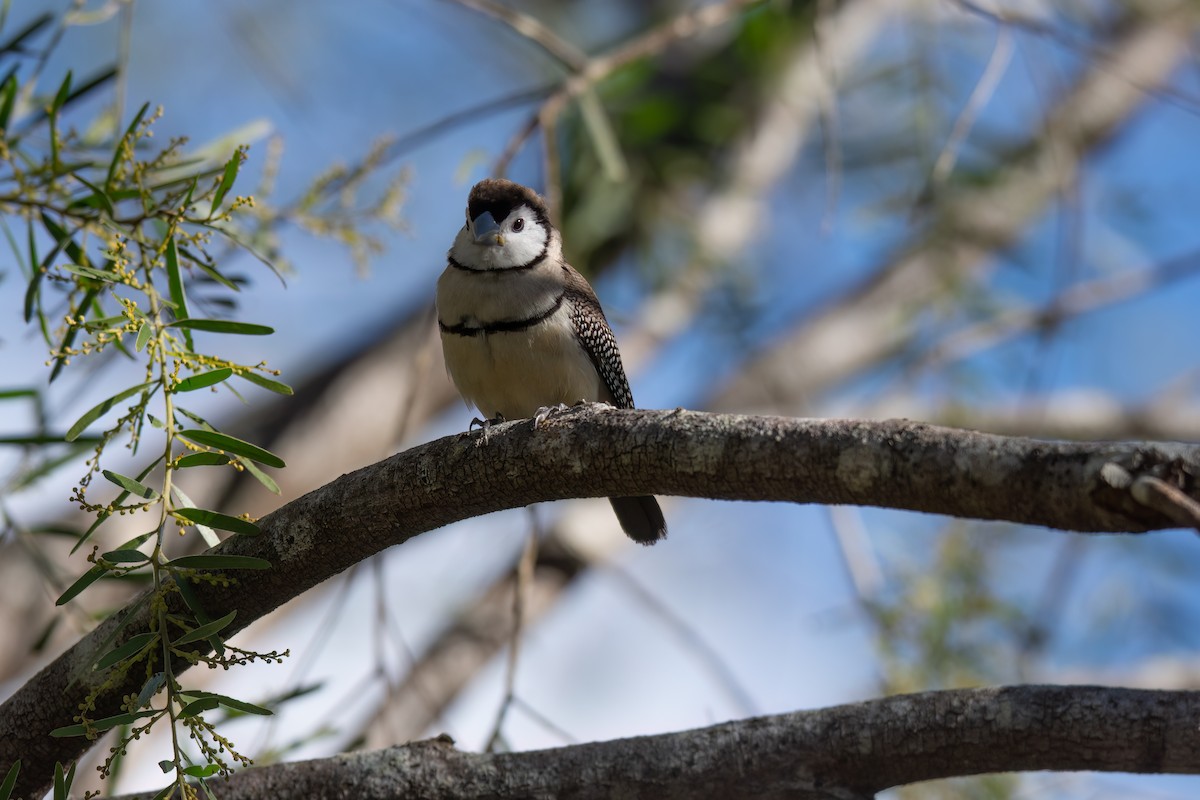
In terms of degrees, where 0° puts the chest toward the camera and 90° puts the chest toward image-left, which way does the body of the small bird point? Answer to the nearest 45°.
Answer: approximately 45°
